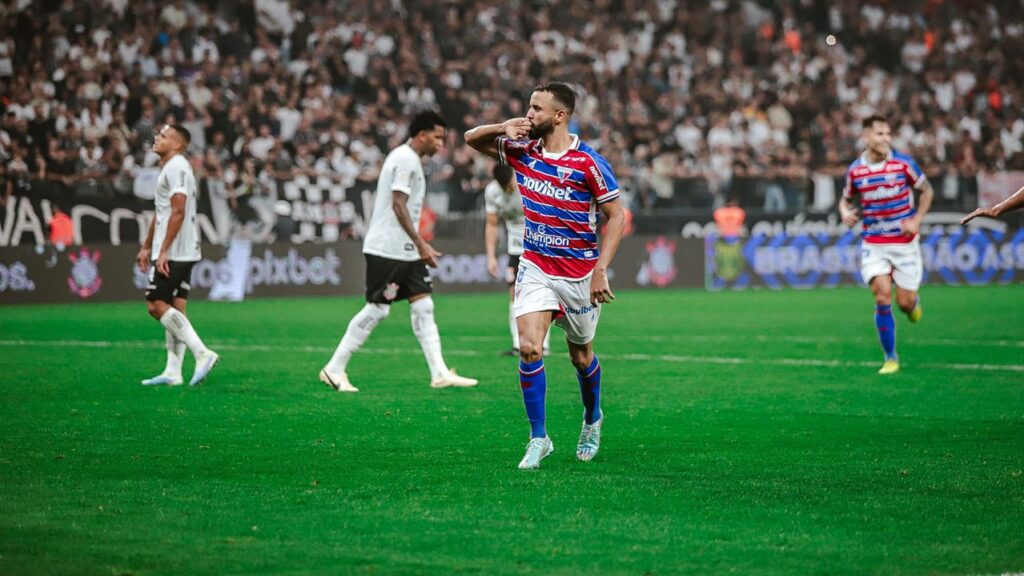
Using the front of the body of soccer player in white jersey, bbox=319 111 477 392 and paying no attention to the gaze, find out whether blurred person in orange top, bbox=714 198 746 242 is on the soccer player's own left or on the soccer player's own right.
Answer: on the soccer player's own left

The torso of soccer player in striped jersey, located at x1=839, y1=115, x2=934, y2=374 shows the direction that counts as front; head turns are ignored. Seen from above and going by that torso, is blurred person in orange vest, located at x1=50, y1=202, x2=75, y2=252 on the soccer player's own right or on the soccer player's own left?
on the soccer player's own right

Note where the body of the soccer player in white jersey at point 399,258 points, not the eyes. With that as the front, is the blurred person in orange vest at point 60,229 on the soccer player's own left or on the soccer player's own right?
on the soccer player's own left

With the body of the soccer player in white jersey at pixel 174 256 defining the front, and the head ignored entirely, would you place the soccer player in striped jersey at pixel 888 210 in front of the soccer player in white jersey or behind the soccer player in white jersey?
behind

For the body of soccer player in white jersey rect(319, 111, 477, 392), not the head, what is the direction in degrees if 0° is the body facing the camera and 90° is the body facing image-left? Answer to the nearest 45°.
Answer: approximately 270°

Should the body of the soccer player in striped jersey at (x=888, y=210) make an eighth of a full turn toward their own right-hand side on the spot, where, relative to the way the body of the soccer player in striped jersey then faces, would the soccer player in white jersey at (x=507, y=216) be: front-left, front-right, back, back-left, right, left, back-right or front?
front-right

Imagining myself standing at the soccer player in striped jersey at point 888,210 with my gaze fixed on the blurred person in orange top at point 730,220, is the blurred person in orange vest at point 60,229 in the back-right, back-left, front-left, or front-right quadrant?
front-left

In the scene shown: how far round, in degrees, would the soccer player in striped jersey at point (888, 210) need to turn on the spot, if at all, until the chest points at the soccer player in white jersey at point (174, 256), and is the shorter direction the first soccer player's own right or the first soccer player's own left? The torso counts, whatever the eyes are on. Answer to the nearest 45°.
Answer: approximately 45° to the first soccer player's own right

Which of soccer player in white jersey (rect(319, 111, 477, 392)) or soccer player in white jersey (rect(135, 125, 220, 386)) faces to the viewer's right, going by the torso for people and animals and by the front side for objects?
soccer player in white jersey (rect(319, 111, 477, 392))

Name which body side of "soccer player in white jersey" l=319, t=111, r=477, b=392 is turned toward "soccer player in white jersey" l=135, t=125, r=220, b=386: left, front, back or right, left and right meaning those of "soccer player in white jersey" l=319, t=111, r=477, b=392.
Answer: back

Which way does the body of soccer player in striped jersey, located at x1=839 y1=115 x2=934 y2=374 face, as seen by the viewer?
toward the camera
